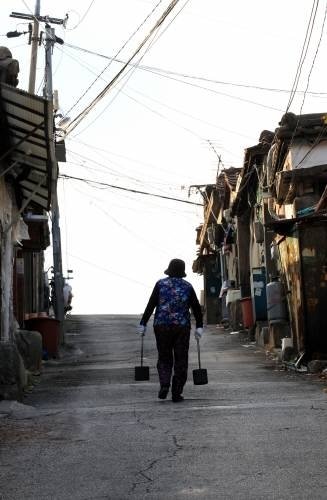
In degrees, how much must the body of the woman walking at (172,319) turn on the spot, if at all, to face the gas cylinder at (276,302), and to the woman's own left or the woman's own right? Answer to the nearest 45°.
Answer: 0° — they already face it

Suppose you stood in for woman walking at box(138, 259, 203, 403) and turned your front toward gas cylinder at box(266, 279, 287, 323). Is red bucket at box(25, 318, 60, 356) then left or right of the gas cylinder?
left

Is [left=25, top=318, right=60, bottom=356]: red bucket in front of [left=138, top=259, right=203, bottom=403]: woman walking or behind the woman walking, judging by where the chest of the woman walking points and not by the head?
in front

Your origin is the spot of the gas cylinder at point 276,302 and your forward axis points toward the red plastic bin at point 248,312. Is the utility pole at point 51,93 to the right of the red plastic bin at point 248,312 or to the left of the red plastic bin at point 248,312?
left

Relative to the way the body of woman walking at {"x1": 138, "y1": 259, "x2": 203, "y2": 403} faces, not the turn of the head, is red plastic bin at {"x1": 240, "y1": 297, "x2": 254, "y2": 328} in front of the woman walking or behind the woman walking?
in front

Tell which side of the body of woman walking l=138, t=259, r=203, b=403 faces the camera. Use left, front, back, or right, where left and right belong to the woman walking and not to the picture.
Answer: back
